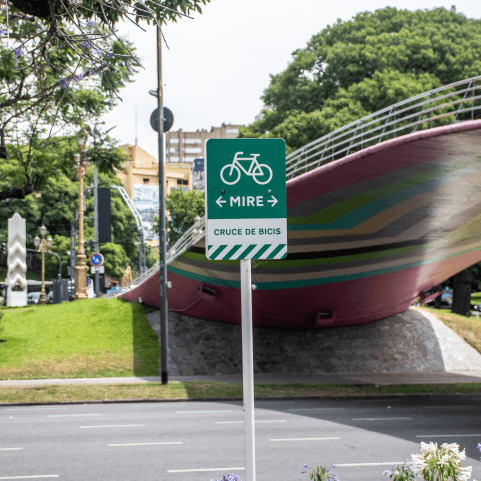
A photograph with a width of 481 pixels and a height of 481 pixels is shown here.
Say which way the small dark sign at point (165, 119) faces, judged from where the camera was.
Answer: facing away from the viewer

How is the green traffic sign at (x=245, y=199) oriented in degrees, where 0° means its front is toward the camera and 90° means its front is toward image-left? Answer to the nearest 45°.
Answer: approximately 0°

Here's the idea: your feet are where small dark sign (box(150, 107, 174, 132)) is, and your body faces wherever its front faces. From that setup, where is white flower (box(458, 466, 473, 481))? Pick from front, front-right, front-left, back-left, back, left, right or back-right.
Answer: back

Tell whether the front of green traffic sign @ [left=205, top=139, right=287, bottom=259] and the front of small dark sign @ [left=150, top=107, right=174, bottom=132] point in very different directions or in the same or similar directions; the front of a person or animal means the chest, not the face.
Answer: very different directions

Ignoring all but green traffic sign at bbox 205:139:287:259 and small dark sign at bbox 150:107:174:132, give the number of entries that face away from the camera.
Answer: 1

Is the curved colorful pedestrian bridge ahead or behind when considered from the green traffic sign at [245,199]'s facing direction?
behind

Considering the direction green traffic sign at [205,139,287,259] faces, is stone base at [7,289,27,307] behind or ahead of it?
behind

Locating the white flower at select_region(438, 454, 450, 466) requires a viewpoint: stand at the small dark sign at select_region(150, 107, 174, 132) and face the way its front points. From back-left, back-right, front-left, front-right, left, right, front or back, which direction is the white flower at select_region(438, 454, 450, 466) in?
back

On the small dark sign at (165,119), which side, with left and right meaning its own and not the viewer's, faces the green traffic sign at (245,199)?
back
